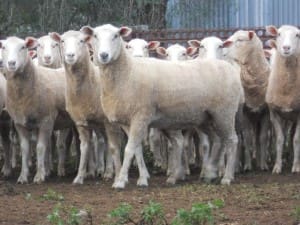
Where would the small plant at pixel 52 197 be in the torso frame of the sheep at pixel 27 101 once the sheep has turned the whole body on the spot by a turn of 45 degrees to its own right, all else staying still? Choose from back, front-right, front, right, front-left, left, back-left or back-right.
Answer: left

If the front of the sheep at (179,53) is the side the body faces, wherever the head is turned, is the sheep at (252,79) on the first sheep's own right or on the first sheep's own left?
on the first sheep's own left

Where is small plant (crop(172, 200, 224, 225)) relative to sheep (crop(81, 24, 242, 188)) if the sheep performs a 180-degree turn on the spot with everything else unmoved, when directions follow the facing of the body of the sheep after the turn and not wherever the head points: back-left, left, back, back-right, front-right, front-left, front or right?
right

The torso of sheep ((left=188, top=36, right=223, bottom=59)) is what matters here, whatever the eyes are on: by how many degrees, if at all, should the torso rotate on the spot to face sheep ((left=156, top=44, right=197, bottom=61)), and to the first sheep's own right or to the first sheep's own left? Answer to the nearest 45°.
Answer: approximately 135° to the first sheep's own right

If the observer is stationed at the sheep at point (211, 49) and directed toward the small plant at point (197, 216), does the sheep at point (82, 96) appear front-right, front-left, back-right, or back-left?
front-right

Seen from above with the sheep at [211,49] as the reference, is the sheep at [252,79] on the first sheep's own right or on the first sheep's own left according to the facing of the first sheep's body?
on the first sheep's own left

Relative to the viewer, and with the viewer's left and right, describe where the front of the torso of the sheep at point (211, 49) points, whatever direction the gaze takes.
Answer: facing the viewer

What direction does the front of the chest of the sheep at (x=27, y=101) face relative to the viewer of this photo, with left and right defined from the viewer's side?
facing the viewer and to the left of the viewer

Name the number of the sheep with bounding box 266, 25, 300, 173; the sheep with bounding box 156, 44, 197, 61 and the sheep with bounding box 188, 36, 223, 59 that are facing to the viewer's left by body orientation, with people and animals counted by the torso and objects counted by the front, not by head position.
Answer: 0

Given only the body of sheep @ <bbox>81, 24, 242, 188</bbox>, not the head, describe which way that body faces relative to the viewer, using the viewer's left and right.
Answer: facing to the left of the viewer

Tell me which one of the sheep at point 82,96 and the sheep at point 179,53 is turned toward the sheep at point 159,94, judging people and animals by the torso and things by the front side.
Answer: the sheep at point 179,53

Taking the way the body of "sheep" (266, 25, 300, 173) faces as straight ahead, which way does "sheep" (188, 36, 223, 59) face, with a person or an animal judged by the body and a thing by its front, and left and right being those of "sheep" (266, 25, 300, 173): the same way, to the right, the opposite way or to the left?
the same way
